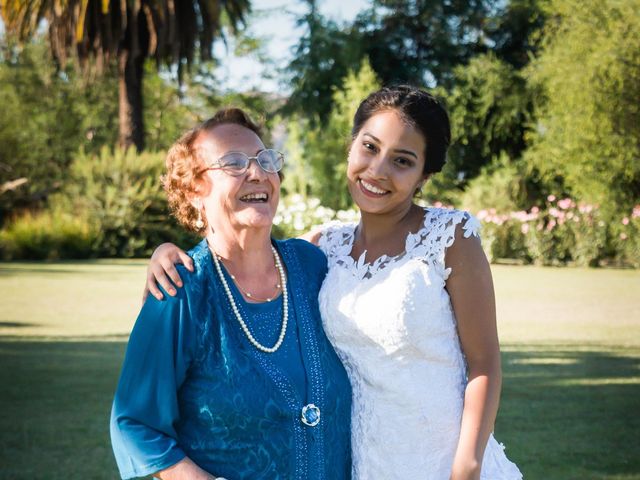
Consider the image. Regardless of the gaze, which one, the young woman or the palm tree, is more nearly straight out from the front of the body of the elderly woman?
the young woman

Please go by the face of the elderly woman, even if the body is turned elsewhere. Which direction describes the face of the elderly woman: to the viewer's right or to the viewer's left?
to the viewer's right

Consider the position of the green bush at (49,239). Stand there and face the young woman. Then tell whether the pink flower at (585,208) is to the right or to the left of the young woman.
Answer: left

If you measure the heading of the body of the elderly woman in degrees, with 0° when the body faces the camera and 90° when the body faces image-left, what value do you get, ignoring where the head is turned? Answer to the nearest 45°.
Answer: approximately 315°

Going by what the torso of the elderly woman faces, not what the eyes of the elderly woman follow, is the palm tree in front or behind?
behind

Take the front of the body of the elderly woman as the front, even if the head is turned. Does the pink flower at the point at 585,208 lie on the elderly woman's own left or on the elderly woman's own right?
on the elderly woman's own left

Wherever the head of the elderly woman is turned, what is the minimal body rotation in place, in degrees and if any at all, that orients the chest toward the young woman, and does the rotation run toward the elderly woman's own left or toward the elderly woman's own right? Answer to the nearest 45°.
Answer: approximately 45° to the elderly woman's own left

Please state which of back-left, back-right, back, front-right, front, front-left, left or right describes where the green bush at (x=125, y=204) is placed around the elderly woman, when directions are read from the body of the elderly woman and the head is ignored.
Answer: back-left
